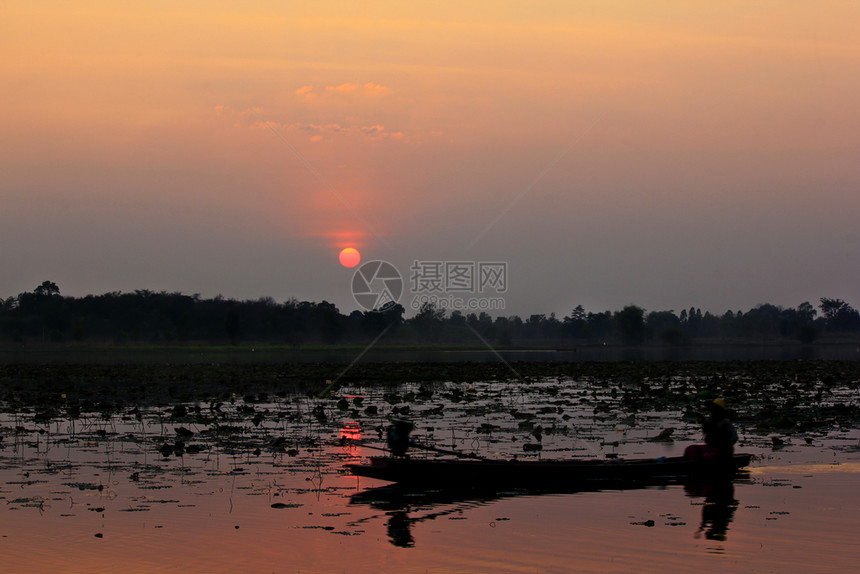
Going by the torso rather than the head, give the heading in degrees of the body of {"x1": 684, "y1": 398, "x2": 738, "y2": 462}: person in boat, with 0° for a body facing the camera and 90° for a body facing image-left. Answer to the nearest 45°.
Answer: approximately 90°
